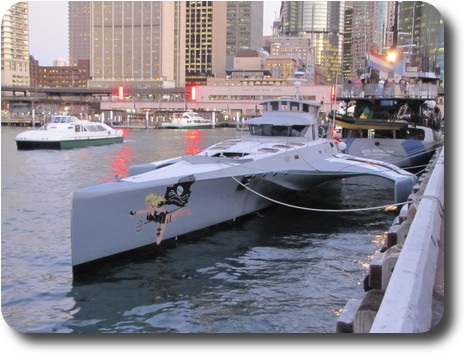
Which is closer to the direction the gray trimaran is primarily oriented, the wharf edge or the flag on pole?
the wharf edge

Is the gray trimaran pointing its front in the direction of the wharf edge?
no

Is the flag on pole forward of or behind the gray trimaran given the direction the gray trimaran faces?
behind

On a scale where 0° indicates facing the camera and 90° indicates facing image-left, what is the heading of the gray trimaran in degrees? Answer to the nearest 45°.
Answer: approximately 45°
